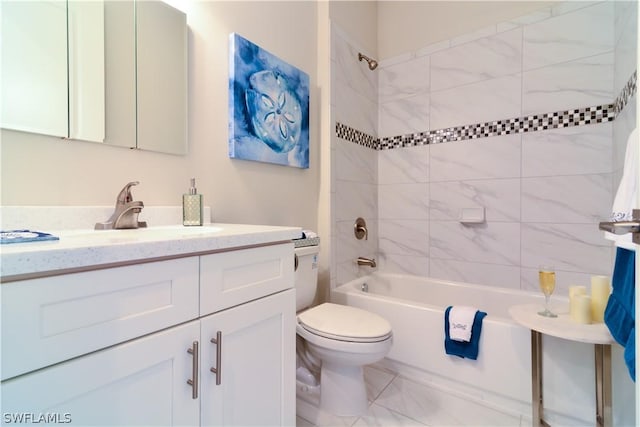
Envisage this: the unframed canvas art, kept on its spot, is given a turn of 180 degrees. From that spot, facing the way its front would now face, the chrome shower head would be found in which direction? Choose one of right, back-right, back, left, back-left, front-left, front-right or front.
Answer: right

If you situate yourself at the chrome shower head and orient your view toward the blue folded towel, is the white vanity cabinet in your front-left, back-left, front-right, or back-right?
front-right

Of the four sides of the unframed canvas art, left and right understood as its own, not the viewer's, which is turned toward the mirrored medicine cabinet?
right

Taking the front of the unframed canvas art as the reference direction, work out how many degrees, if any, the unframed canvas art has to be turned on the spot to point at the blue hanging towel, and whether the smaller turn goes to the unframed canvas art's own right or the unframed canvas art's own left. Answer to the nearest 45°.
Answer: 0° — it already faces it

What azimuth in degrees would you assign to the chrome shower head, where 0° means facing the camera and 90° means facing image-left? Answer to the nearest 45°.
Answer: approximately 315°

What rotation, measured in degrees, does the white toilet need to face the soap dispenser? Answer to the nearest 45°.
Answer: approximately 90° to its right

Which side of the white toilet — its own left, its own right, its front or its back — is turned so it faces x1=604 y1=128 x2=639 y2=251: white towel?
front

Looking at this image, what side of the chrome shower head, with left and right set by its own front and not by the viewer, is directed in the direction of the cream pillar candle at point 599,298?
front

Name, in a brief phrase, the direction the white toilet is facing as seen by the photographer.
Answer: facing the viewer and to the right of the viewer

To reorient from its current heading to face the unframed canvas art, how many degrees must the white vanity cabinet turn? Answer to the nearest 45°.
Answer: approximately 90° to its left

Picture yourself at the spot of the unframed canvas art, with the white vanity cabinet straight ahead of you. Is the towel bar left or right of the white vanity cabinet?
left

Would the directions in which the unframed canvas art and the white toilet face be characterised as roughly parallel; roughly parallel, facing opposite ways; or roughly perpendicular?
roughly parallel

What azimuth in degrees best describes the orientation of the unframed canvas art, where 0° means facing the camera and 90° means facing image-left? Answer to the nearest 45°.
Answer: approximately 315°

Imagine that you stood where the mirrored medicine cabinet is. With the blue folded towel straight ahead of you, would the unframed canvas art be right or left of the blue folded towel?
left
